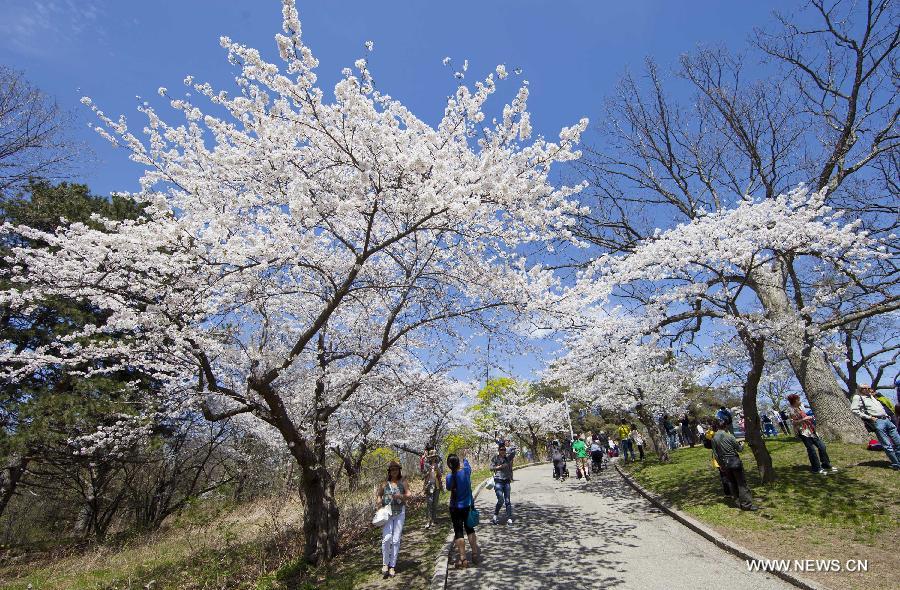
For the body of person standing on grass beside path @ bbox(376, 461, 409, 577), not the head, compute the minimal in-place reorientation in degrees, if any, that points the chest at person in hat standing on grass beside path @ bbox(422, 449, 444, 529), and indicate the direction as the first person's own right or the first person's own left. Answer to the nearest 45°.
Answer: approximately 180°

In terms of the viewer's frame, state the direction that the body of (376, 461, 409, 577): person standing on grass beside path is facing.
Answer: toward the camera

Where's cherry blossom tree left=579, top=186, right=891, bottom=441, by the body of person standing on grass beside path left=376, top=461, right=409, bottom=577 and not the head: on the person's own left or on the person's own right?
on the person's own left

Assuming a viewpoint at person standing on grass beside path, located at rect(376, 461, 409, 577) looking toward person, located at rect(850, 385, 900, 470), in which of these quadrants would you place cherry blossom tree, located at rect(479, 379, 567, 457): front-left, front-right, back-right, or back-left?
front-left

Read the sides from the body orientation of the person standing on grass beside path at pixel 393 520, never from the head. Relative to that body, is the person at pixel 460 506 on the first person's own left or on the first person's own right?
on the first person's own left

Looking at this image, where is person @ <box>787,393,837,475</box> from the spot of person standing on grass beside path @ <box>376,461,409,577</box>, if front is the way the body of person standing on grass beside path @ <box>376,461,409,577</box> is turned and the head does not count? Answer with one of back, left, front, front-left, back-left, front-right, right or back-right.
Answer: left

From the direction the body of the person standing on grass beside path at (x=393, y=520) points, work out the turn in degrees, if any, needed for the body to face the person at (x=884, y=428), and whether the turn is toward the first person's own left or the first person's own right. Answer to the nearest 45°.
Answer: approximately 90° to the first person's own left

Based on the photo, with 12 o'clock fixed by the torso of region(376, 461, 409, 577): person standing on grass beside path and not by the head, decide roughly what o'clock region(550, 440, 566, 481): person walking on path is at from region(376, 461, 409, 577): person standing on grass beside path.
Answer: region(550, 440, 566, 481): person walking on path is roughly at 7 o'clock from region(376, 461, 409, 577): person standing on grass beside path.

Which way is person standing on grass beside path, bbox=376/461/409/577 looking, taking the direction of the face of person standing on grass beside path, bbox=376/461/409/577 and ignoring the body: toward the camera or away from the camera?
toward the camera
